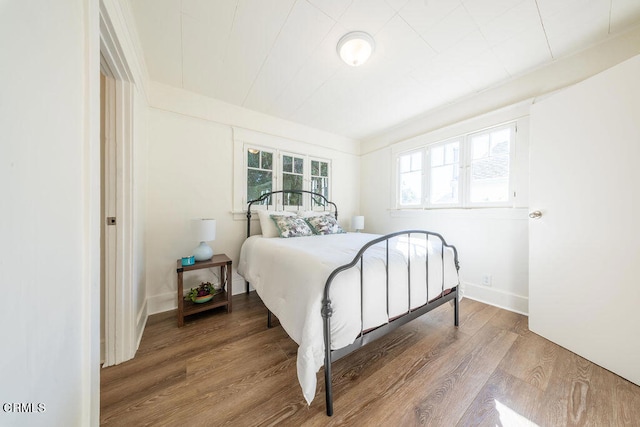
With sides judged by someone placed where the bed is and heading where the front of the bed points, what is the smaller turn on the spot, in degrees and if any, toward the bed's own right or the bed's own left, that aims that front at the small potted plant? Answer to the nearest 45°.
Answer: approximately 135° to the bed's own right

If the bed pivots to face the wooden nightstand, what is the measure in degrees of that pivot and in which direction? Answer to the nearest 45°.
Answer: approximately 135° to its right

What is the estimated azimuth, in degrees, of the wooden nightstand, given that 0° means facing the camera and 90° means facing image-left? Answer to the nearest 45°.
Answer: approximately 315°

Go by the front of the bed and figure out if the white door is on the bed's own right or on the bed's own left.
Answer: on the bed's own left

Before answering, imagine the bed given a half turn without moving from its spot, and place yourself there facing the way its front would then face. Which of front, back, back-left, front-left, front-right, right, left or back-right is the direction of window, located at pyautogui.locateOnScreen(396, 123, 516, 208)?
right

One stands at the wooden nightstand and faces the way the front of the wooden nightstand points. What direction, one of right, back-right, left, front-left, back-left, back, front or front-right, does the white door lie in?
front

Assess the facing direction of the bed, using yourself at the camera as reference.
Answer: facing the viewer and to the right of the viewer

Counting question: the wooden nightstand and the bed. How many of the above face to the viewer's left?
0
